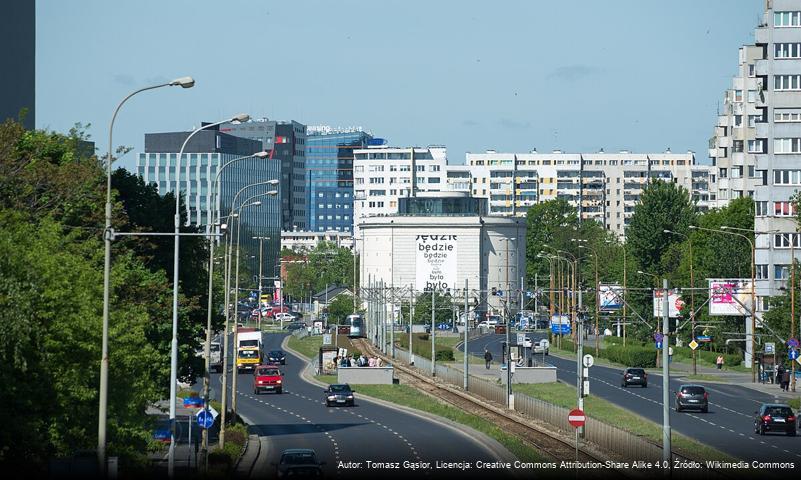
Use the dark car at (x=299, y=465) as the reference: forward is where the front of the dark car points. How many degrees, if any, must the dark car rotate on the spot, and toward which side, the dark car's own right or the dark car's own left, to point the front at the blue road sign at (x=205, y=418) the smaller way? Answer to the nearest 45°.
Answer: approximately 135° to the dark car's own right

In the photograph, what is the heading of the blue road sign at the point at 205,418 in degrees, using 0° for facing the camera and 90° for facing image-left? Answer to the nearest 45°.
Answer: approximately 0°

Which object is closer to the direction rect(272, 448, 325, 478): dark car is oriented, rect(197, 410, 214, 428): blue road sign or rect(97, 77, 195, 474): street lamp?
the street lamp

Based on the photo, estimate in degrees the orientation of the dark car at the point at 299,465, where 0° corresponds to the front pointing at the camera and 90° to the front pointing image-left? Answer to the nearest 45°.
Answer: approximately 0°

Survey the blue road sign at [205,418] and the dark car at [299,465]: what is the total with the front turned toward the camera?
2

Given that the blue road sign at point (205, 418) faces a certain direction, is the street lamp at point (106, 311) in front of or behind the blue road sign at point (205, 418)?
in front

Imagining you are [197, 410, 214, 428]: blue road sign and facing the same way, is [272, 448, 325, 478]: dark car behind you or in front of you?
in front
